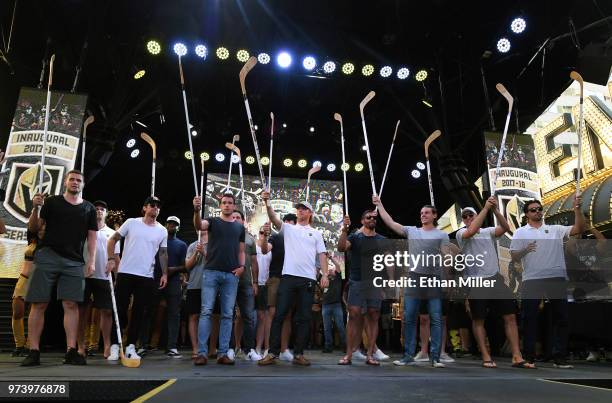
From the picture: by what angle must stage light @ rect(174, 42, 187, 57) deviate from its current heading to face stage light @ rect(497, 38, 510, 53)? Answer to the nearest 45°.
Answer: approximately 90° to its left

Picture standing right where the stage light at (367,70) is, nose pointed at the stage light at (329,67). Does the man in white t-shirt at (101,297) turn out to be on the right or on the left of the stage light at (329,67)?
left

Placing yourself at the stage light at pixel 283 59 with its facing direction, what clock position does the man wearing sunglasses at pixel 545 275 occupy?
The man wearing sunglasses is roughly at 11 o'clock from the stage light.

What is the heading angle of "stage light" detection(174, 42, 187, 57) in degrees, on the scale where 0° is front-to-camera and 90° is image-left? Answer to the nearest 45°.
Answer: approximately 0°

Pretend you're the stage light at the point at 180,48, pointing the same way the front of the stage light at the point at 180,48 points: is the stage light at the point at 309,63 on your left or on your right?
on your left

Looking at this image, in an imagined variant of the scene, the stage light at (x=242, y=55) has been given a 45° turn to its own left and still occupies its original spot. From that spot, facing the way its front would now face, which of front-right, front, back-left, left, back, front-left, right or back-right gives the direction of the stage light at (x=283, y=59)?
front-left
